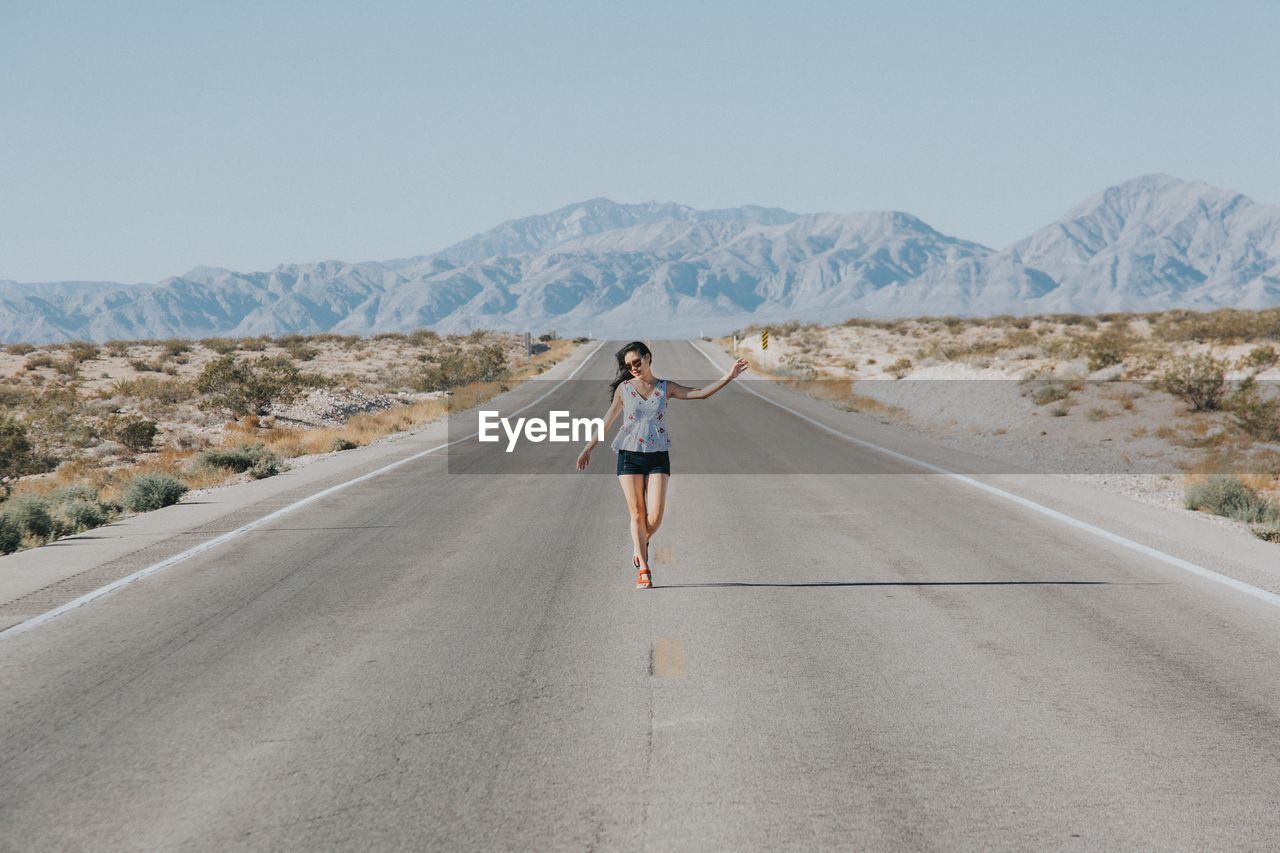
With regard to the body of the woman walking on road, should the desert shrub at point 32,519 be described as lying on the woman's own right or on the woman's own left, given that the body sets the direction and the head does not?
on the woman's own right

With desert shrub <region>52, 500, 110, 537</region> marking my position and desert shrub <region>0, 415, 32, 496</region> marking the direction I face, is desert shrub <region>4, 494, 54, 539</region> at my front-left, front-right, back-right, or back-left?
back-left

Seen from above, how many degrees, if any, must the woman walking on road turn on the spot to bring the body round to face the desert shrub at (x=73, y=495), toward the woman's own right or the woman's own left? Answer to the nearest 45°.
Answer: approximately 135° to the woman's own right

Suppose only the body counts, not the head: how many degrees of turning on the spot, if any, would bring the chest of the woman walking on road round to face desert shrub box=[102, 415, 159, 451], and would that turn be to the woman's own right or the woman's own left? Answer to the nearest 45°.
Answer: approximately 135° to the woman's own right

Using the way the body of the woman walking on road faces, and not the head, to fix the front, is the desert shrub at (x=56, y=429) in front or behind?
behind

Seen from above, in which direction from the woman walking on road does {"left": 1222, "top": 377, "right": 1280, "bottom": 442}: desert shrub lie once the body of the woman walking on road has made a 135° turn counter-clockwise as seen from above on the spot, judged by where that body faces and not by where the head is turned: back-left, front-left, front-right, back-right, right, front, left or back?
front

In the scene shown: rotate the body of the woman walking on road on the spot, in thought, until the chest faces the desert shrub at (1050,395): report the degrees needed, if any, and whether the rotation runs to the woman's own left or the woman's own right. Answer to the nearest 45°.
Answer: approximately 135° to the woman's own left

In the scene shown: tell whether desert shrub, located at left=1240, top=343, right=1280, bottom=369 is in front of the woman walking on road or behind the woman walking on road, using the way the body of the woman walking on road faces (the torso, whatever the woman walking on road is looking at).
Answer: behind

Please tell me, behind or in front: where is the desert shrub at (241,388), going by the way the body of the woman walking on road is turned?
behind

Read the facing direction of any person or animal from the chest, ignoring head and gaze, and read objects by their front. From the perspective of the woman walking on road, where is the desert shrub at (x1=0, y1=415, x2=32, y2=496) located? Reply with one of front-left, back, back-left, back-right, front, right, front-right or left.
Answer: back-right

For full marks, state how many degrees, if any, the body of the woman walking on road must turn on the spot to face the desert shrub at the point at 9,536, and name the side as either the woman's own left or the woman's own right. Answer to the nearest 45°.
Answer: approximately 90° to the woman's own right

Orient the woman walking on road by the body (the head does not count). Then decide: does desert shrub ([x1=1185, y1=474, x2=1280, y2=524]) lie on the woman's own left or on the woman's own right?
on the woman's own left

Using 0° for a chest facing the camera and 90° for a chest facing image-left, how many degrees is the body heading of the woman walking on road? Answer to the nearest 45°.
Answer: approximately 0°
